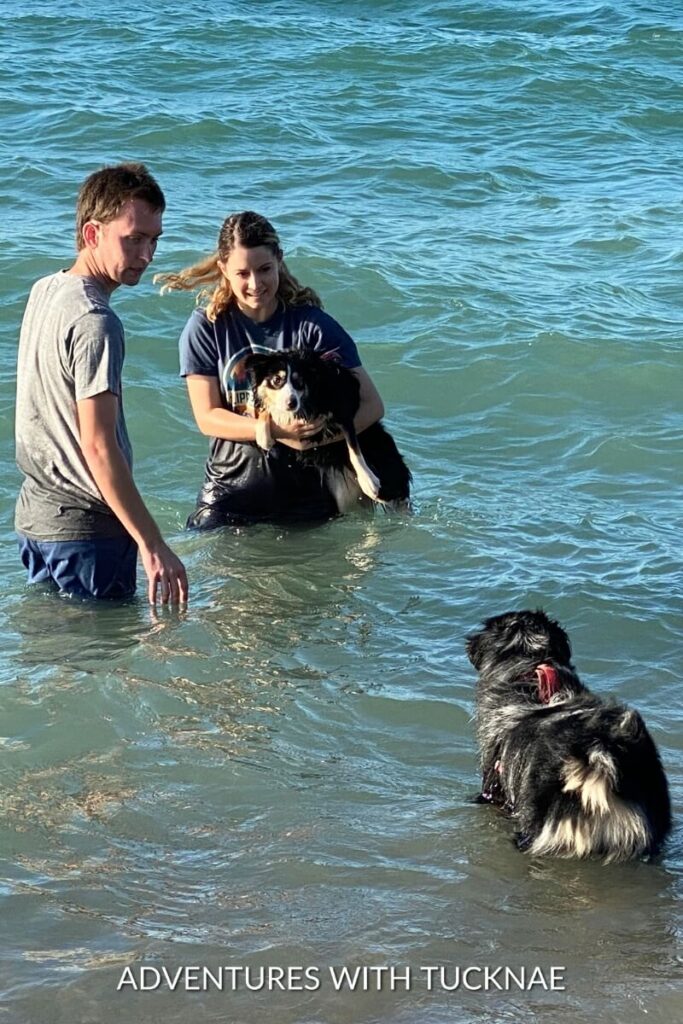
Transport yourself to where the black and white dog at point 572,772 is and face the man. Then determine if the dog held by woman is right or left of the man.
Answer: right

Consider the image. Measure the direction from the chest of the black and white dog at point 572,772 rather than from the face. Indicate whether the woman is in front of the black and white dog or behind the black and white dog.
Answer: in front

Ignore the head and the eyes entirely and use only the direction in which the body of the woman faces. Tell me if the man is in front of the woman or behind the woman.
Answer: in front

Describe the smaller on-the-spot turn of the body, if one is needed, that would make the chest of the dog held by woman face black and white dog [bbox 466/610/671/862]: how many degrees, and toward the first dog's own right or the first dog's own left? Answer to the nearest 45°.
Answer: approximately 45° to the first dog's own left

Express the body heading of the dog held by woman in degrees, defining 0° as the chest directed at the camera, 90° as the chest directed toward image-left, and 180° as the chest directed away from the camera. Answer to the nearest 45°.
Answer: approximately 45°

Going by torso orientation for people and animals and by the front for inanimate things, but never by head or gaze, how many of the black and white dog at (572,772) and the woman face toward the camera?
1

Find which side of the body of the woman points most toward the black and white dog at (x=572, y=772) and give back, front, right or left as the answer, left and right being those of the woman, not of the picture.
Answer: front

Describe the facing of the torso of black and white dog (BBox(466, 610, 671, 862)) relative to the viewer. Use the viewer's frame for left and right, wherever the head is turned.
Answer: facing away from the viewer and to the left of the viewer
